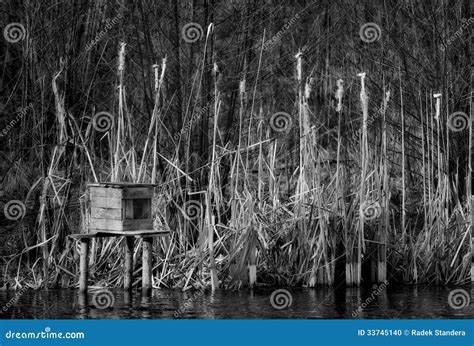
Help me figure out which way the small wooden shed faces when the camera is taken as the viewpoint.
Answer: facing the viewer and to the right of the viewer
